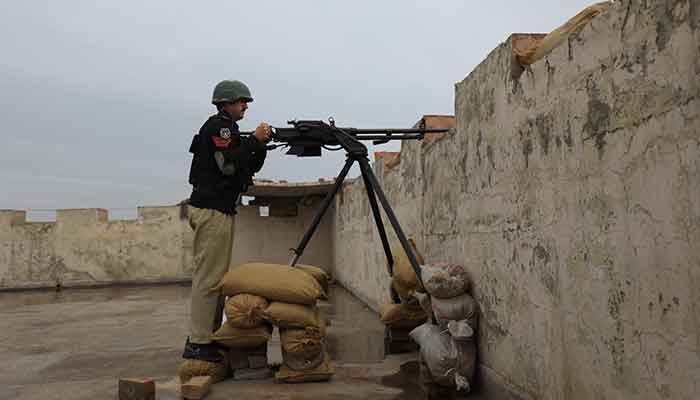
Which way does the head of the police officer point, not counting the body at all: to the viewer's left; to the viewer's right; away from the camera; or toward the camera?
to the viewer's right

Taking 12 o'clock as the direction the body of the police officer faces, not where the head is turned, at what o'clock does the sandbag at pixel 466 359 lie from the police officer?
The sandbag is roughly at 1 o'clock from the police officer.

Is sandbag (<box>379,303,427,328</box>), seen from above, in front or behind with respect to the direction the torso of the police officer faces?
in front

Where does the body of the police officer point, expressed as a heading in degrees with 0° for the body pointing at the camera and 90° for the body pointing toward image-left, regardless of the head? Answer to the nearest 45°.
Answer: approximately 270°

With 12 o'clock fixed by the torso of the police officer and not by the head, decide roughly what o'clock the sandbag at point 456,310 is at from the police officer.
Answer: The sandbag is roughly at 1 o'clock from the police officer.

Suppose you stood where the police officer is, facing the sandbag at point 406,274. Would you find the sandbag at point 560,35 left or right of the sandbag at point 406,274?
right

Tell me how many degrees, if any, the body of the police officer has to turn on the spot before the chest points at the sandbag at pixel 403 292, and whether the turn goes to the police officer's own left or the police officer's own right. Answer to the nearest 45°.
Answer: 0° — they already face it
